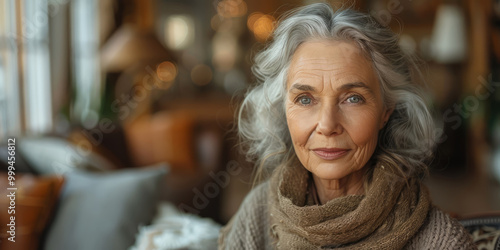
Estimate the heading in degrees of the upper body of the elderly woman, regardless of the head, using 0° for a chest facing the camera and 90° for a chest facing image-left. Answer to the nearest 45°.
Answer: approximately 0°

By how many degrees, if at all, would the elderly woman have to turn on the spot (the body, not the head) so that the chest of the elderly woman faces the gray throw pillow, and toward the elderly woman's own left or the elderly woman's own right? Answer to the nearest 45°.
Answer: approximately 135° to the elderly woman's own right
